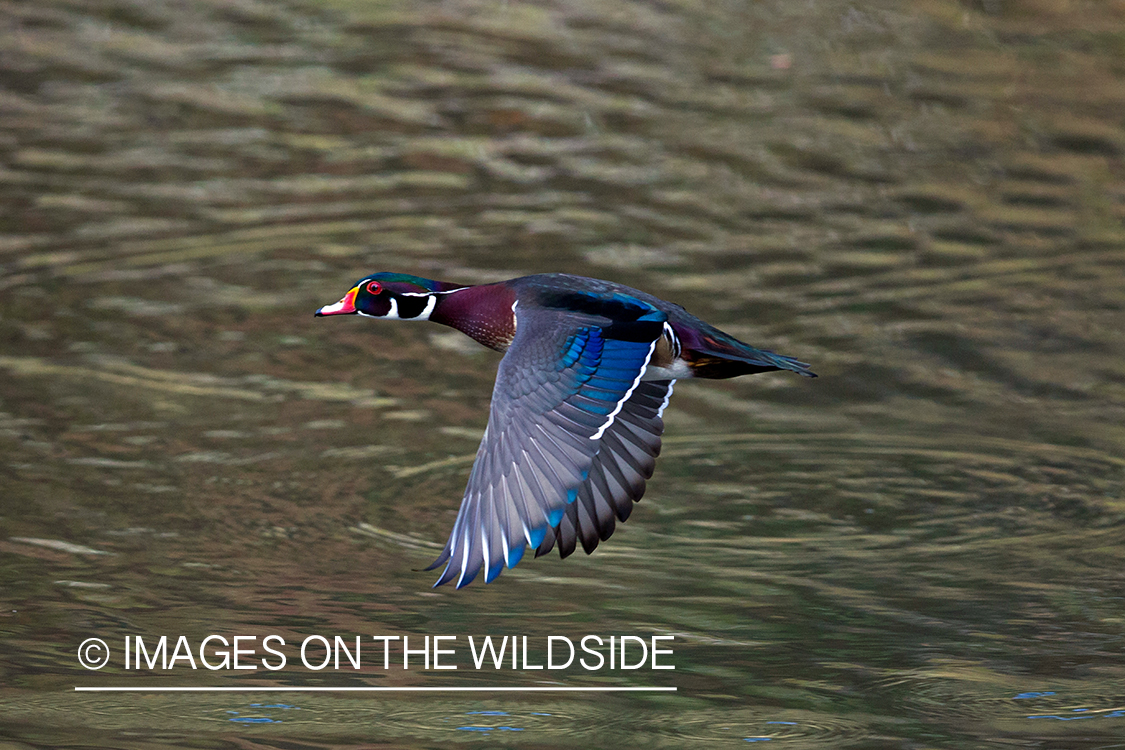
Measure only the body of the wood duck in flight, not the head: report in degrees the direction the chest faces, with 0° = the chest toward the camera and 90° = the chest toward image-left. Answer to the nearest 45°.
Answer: approximately 90°
